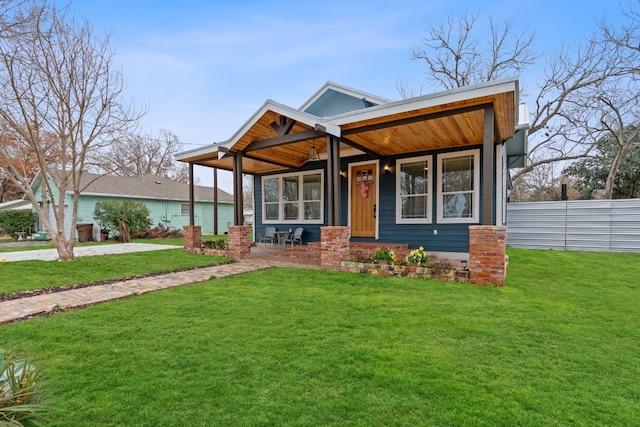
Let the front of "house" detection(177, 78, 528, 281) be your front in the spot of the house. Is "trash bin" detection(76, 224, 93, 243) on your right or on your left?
on your right

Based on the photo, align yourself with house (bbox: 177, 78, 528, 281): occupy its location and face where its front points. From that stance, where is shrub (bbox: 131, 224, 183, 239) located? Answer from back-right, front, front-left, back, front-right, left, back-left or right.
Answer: right

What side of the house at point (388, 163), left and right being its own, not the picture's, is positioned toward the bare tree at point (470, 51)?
back

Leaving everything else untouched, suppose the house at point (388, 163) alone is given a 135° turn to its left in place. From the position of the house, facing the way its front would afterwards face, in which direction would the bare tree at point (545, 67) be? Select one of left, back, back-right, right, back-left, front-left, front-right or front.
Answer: front-left
